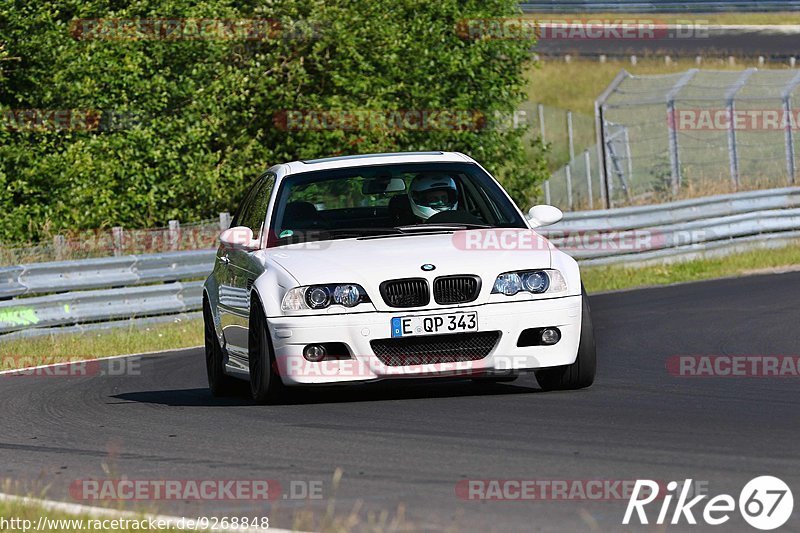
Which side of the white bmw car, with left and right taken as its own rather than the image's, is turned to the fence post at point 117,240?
back

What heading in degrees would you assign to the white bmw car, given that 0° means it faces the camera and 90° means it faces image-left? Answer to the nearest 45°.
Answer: approximately 0°

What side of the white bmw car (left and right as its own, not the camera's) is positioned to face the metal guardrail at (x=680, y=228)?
back

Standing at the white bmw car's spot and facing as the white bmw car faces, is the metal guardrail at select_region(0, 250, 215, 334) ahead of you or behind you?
behind

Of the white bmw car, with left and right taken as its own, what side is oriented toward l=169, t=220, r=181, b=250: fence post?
back
